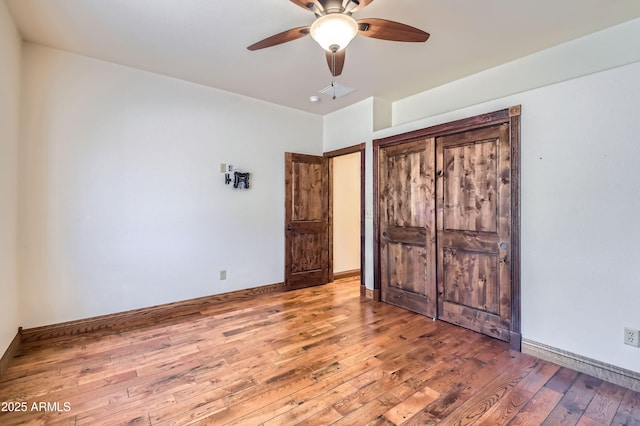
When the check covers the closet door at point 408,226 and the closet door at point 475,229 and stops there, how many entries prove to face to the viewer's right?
0

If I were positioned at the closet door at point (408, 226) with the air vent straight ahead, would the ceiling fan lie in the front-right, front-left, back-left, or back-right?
front-left

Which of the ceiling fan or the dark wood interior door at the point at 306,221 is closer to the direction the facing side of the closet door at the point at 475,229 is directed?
the ceiling fan

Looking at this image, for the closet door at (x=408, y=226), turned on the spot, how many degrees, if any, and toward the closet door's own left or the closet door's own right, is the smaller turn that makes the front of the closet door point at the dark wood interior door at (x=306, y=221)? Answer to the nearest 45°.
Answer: approximately 45° to the closet door's own right

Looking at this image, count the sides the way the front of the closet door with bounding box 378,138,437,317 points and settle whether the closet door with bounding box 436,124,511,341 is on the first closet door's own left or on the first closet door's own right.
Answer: on the first closet door's own left

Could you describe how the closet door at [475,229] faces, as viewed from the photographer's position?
facing the viewer and to the left of the viewer

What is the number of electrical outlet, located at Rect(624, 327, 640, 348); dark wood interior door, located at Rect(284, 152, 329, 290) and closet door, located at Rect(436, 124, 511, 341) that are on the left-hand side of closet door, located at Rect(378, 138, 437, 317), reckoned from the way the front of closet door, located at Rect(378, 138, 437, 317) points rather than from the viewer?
2

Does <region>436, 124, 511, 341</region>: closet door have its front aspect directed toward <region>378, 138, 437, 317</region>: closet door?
no

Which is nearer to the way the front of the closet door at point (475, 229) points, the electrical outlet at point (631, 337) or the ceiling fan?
the ceiling fan

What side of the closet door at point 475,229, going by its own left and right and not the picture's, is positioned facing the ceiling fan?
front

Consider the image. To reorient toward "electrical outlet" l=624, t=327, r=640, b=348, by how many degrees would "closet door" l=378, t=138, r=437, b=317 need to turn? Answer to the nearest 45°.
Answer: approximately 90° to its left

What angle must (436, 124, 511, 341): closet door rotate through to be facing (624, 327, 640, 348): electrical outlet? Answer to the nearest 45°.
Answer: approximately 90° to its left

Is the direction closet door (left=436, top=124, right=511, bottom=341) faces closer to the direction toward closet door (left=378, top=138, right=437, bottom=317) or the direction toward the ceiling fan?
the ceiling fan

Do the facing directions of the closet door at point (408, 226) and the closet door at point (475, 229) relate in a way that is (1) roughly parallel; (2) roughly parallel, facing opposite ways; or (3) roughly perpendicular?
roughly parallel

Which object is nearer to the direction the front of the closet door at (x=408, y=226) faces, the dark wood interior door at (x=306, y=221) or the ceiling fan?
the ceiling fan

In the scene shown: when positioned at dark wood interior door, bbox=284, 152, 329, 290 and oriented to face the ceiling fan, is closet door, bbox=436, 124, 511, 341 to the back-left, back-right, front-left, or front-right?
front-left

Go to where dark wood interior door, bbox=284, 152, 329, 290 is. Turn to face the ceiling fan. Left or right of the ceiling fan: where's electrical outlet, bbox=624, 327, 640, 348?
left
